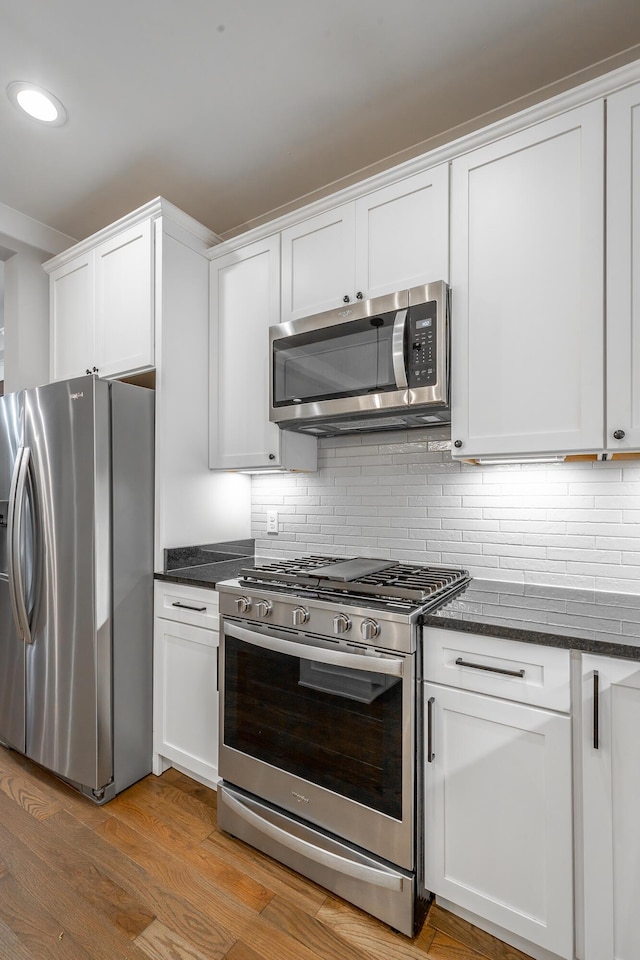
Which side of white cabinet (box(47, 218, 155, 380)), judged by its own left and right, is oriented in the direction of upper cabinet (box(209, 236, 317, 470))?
left

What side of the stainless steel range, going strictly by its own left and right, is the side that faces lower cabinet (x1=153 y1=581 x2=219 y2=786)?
right

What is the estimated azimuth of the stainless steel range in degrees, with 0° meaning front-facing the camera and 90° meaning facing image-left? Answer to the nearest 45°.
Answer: approximately 45°

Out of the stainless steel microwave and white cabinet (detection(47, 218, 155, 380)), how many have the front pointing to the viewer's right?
0

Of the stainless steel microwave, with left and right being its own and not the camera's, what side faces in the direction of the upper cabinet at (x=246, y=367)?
right

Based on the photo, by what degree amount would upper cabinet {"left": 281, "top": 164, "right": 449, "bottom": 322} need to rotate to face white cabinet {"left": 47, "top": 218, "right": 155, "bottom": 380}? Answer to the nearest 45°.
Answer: approximately 45° to its right

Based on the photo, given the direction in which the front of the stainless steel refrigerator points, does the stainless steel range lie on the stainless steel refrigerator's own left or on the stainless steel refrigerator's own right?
on the stainless steel refrigerator's own left

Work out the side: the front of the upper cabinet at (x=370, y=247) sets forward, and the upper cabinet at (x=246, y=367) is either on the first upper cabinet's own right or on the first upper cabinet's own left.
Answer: on the first upper cabinet's own right

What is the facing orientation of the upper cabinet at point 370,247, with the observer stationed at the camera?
facing the viewer and to the left of the viewer

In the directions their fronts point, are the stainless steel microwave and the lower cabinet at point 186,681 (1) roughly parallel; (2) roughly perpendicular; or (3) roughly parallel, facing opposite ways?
roughly parallel
